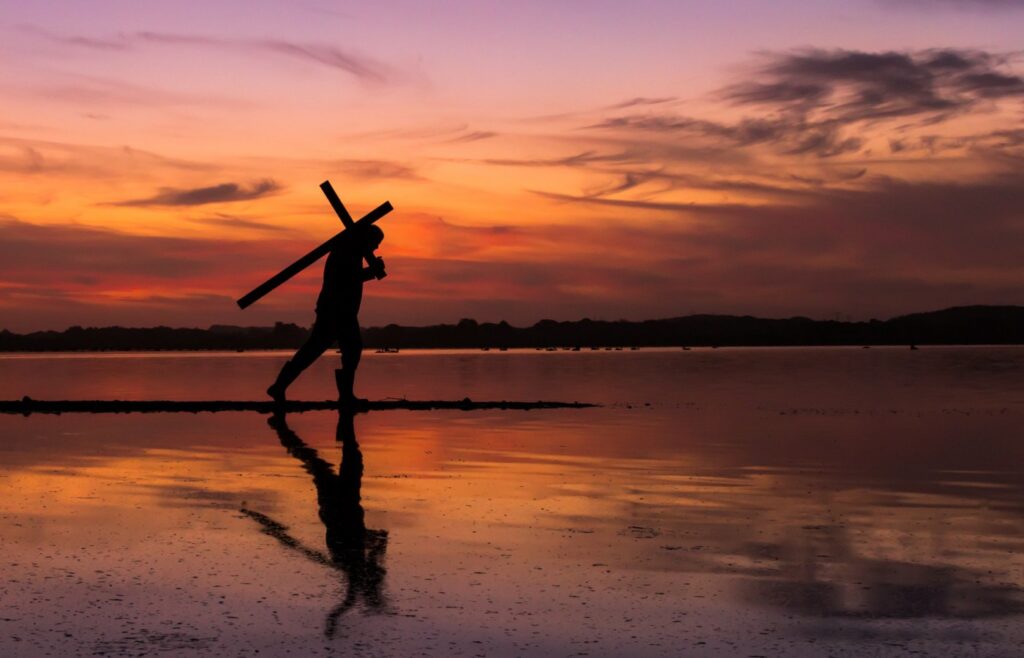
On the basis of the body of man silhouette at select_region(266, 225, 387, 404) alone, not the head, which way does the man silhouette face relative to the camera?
to the viewer's right
